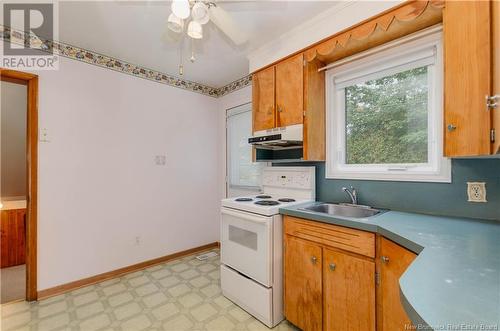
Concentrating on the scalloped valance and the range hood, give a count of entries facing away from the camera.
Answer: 0

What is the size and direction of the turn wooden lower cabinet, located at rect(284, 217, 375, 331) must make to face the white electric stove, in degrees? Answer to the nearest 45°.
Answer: approximately 45° to its right

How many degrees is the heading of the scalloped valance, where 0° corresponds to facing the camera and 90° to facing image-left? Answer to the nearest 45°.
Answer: approximately 45°

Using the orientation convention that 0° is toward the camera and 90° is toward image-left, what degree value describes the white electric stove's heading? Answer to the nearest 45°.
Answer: approximately 45°

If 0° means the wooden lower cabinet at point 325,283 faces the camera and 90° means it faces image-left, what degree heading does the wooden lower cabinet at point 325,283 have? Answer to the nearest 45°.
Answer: approximately 45°

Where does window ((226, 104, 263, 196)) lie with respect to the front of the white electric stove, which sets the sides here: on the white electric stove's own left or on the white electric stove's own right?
on the white electric stove's own right

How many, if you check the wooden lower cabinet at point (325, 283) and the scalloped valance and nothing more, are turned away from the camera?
0

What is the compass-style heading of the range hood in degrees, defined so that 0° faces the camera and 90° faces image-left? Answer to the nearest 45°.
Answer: approximately 45°
